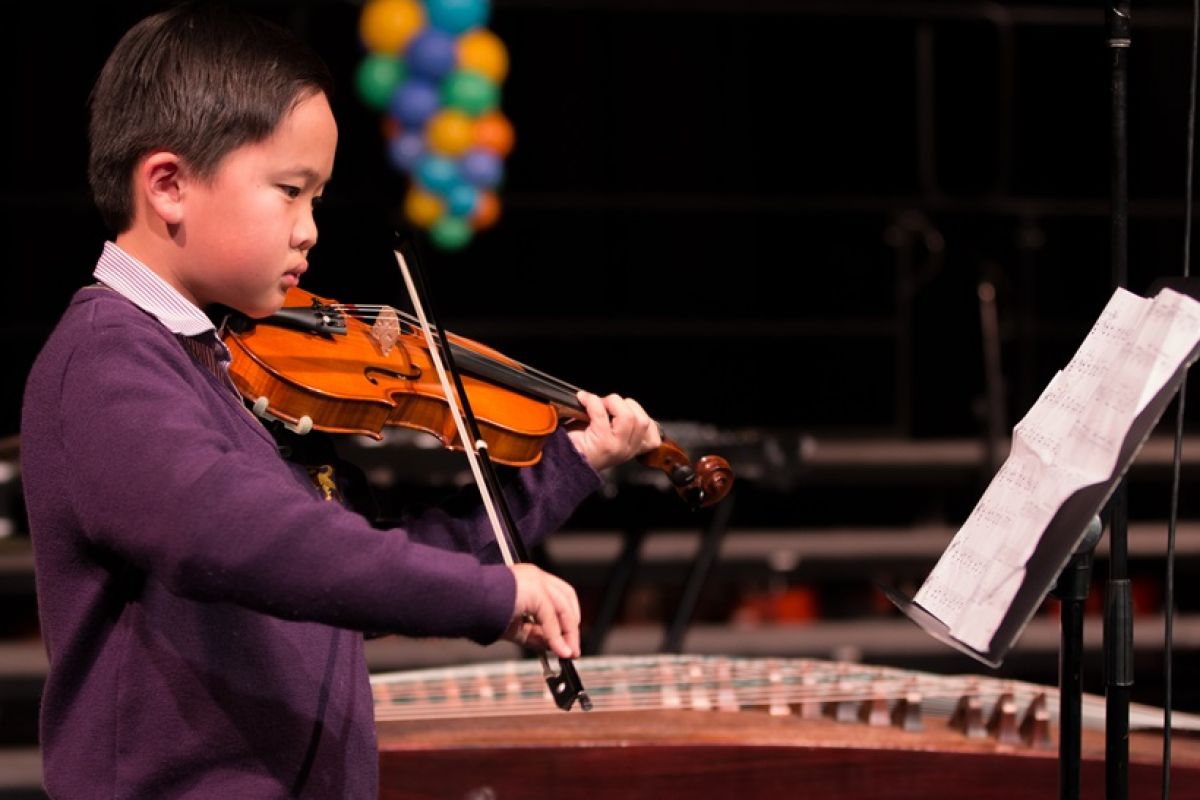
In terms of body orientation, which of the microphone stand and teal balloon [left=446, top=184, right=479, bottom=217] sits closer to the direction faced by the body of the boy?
the microphone stand

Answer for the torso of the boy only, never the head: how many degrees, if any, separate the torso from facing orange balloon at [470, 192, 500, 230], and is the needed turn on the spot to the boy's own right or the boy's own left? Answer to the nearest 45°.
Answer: approximately 90° to the boy's own left

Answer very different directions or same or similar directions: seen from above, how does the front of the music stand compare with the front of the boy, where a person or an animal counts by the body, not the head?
very different directions

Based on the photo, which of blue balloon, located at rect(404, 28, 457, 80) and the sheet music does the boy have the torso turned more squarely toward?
the sheet music

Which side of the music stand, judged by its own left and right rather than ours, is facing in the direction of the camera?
left

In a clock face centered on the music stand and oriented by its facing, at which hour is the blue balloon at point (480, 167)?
The blue balloon is roughly at 2 o'clock from the music stand.

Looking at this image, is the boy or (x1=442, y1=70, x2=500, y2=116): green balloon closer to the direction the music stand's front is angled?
the boy

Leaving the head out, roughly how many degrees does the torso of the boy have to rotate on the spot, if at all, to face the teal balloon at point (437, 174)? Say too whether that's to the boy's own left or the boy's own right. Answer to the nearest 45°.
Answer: approximately 90° to the boy's own left

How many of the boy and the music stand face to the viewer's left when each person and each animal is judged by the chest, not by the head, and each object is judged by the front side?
1

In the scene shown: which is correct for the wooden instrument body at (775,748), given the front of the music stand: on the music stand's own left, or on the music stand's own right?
on the music stand's own right

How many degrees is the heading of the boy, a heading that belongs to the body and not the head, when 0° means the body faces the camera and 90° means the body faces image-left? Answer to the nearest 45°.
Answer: approximately 270°

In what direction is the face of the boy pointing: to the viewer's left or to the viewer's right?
to the viewer's right

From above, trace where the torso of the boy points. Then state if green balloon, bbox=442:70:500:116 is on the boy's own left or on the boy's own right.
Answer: on the boy's own left
